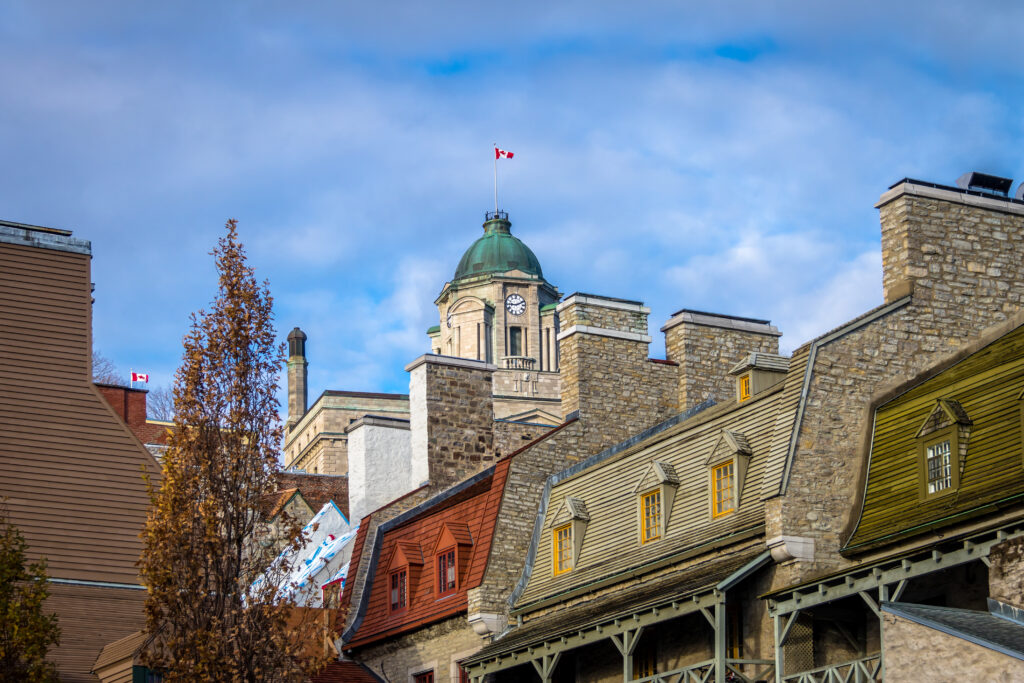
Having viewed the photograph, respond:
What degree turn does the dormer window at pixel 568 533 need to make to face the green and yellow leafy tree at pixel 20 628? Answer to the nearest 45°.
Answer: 0° — it already faces it

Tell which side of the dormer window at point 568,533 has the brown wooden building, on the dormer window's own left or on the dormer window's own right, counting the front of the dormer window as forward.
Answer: on the dormer window's own right

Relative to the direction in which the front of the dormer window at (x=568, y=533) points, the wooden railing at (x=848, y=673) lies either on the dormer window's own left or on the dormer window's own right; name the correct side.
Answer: on the dormer window's own left

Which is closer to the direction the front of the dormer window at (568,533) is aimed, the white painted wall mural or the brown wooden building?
the brown wooden building

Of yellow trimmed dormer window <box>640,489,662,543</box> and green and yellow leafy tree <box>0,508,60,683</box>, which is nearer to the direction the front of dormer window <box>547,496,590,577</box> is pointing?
the green and yellow leafy tree

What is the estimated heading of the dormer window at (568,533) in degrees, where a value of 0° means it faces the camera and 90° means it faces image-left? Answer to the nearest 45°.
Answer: approximately 45°

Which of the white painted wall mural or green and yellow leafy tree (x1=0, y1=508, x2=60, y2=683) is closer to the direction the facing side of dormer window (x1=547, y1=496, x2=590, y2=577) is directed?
the green and yellow leafy tree

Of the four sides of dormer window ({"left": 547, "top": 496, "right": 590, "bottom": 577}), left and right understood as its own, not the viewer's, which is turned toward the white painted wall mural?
right
